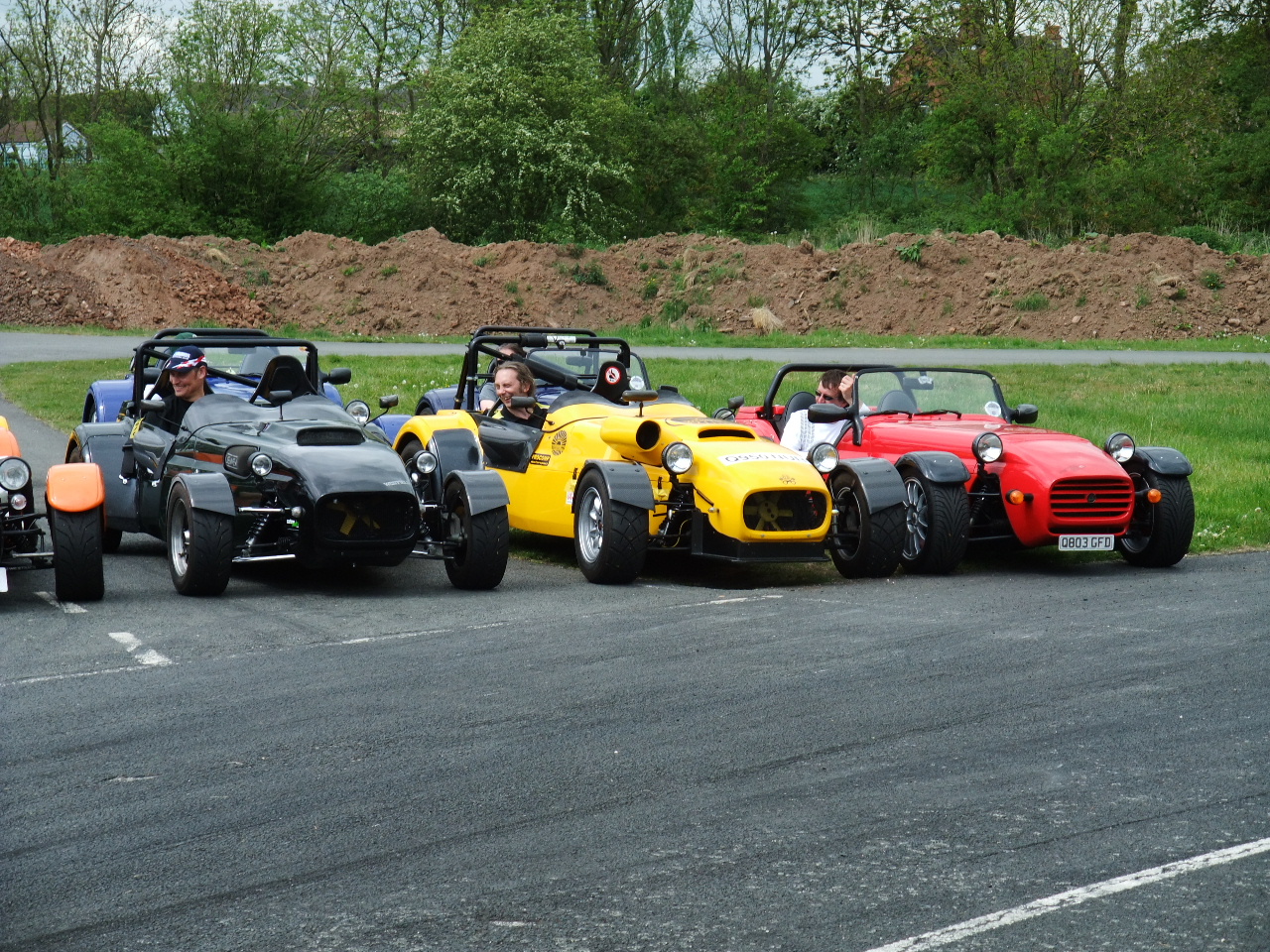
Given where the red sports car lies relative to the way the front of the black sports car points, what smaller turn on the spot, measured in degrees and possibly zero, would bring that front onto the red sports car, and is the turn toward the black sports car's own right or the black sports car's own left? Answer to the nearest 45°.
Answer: approximately 45° to the black sports car's own left

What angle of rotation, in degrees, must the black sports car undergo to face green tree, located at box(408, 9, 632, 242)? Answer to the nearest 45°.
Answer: approximately 135° to its left

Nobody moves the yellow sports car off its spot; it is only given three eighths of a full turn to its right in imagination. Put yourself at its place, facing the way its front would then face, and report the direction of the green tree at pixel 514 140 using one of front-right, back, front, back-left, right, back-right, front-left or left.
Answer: right

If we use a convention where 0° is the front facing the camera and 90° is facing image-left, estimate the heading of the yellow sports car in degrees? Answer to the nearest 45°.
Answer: approximately 315°

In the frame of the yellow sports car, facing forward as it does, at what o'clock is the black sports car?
The black sports car is roughly at 4 o'clock from the yellow sports car.

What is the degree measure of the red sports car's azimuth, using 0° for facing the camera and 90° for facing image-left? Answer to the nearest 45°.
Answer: approximately 315°

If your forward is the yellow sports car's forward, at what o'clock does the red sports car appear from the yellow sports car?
The red sports car is roughly at 10 o'clock from the yellow sports car.

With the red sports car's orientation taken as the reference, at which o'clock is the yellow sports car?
The yellow sports car is roughly at 4 o'clock from the red sports car.
